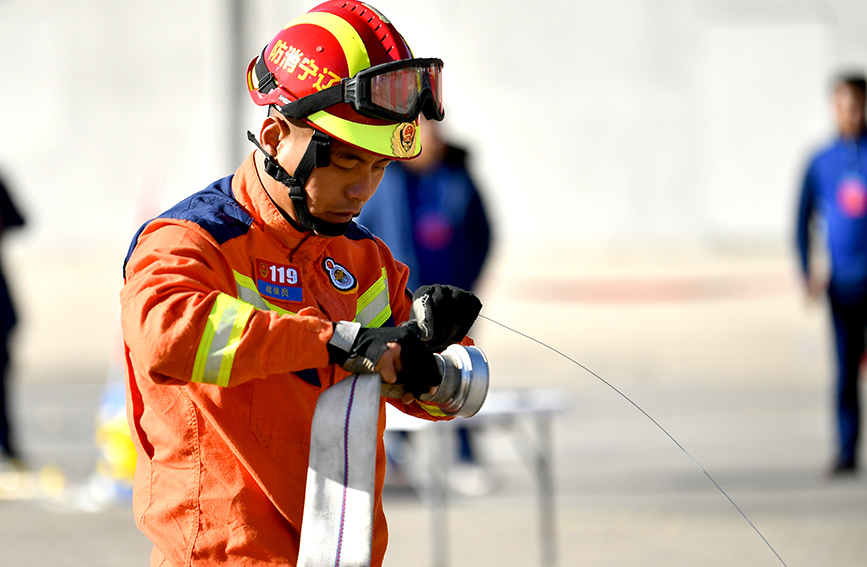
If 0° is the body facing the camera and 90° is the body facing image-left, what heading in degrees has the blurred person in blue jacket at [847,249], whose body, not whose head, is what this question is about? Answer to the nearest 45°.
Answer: approximately 0°

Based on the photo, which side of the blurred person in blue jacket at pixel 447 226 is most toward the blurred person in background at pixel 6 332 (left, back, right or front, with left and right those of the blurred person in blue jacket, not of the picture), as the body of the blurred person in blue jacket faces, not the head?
right

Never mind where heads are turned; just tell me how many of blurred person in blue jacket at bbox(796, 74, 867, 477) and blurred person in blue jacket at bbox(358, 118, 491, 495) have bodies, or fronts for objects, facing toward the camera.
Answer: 2

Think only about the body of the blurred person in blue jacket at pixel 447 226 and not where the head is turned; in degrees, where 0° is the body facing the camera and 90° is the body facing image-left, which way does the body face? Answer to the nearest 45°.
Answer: approximately 0°

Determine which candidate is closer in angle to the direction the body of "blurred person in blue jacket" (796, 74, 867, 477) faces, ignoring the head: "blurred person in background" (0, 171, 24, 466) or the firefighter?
the firefighter

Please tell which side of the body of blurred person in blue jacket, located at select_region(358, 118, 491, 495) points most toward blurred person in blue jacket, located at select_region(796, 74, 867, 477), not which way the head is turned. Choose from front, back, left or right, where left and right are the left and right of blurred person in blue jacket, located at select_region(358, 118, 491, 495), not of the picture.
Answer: left

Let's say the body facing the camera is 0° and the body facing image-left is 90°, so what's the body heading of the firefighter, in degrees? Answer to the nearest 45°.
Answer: approximately 315°

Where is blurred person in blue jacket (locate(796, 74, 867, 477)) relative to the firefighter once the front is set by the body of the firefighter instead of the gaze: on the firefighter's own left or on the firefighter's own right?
on the firefighter's own left

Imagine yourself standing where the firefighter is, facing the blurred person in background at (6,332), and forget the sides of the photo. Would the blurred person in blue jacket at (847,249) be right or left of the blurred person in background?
right
